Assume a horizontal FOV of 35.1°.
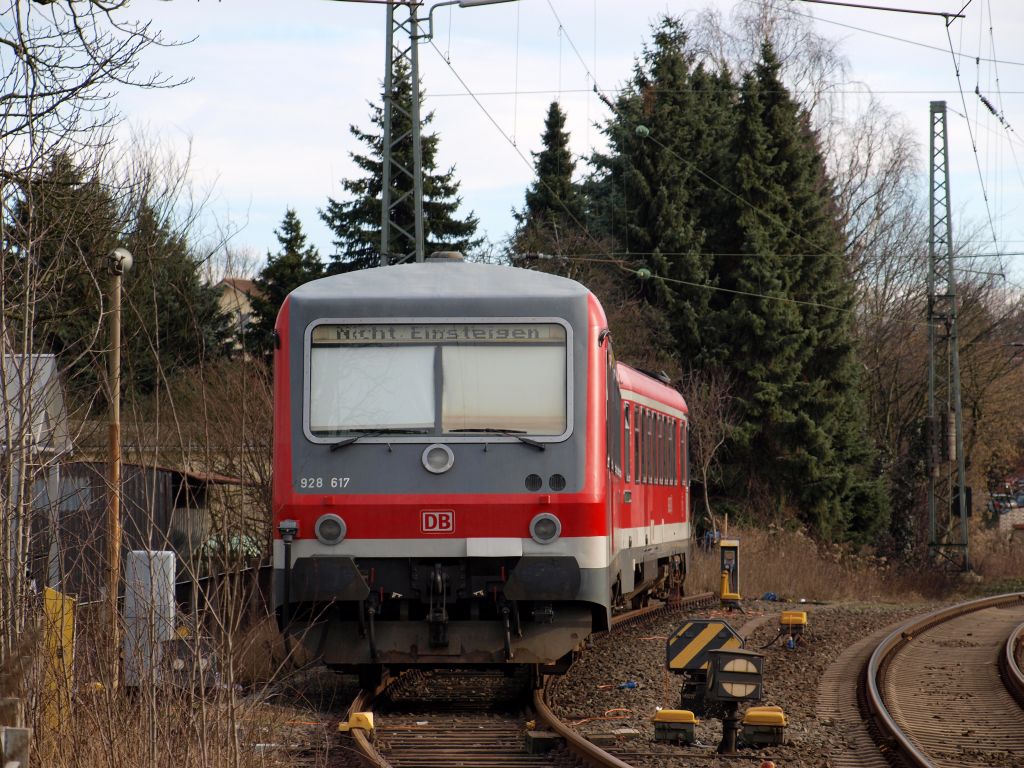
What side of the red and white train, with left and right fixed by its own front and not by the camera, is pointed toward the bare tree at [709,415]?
back

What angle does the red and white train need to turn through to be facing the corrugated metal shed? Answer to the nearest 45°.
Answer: approximately 90° to its right

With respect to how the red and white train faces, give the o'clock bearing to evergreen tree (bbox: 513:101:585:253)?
The evergreen tree is roughly at 6 o'clock from the red and white train.

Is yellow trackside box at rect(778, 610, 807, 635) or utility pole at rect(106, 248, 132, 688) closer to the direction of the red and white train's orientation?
the utility pole

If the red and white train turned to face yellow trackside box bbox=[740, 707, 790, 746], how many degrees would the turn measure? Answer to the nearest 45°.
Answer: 0° — it already faces it

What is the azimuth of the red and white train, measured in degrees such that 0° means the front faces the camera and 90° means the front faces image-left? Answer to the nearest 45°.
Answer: approximately 0°

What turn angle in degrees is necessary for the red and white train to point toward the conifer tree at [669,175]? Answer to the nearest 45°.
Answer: approximately 180°

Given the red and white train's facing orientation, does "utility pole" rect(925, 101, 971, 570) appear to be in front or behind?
behind

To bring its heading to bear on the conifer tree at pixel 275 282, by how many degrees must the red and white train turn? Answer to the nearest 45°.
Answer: approximately 180°

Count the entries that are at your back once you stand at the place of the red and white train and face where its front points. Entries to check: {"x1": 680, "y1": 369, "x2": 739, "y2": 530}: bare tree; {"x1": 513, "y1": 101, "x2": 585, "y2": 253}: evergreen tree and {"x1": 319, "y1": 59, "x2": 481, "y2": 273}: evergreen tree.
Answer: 3

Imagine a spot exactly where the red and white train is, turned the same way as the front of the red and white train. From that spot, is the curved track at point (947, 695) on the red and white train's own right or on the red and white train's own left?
on the red and white train's own left

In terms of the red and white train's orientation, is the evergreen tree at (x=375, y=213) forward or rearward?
rearward
